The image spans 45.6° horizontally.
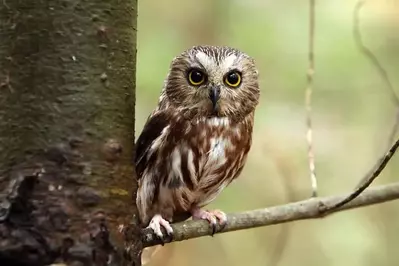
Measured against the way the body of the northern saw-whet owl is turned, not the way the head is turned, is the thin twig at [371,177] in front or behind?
in front

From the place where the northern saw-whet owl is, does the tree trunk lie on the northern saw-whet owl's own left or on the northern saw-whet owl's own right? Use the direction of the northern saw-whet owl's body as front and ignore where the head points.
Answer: on the northern saw-whet owl's own right

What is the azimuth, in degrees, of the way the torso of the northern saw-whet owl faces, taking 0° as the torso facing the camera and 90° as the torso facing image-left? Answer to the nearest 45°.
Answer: approximately 315°
